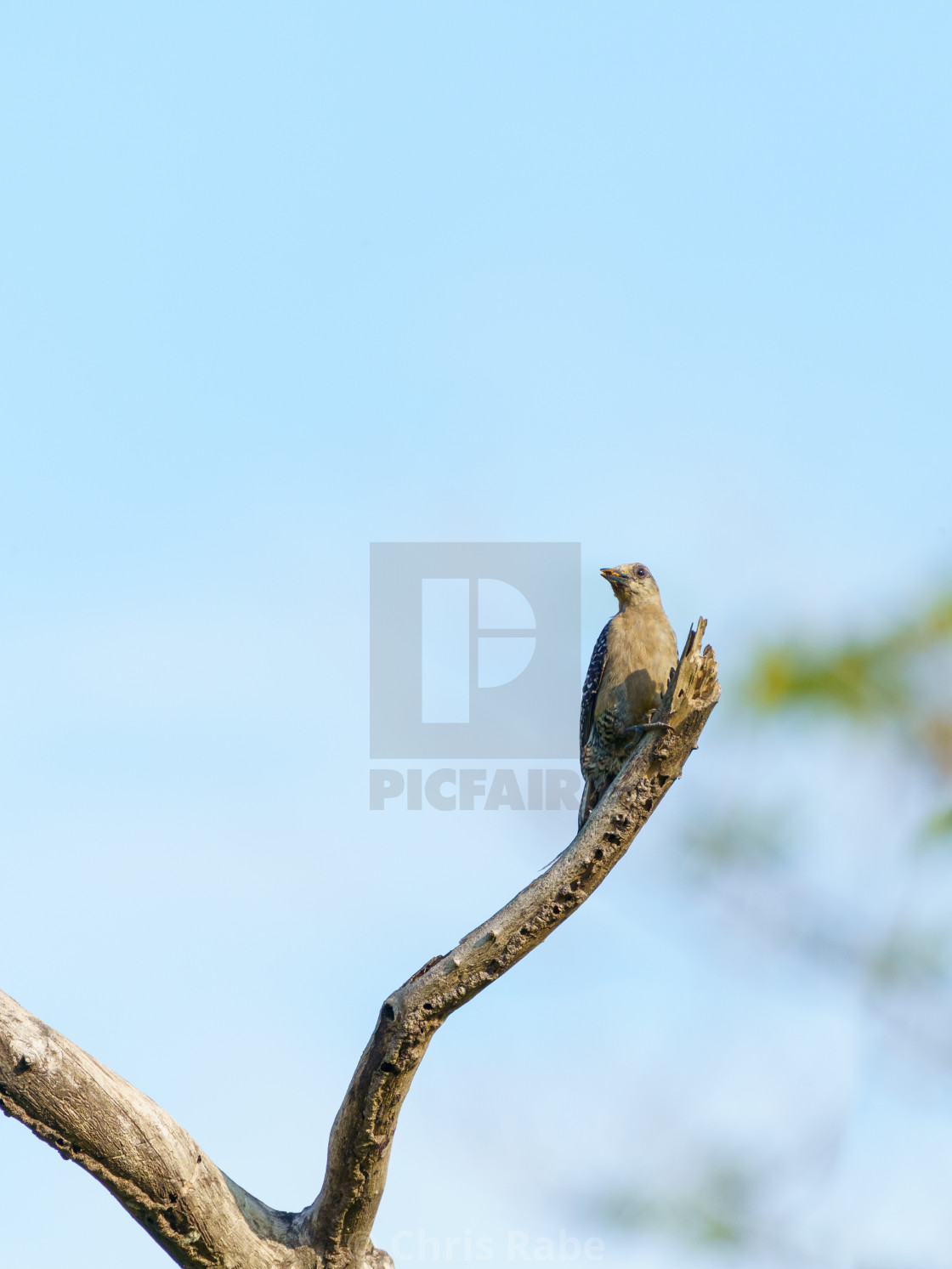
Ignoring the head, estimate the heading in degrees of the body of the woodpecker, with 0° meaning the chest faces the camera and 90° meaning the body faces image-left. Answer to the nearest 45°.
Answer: approximately 315°
